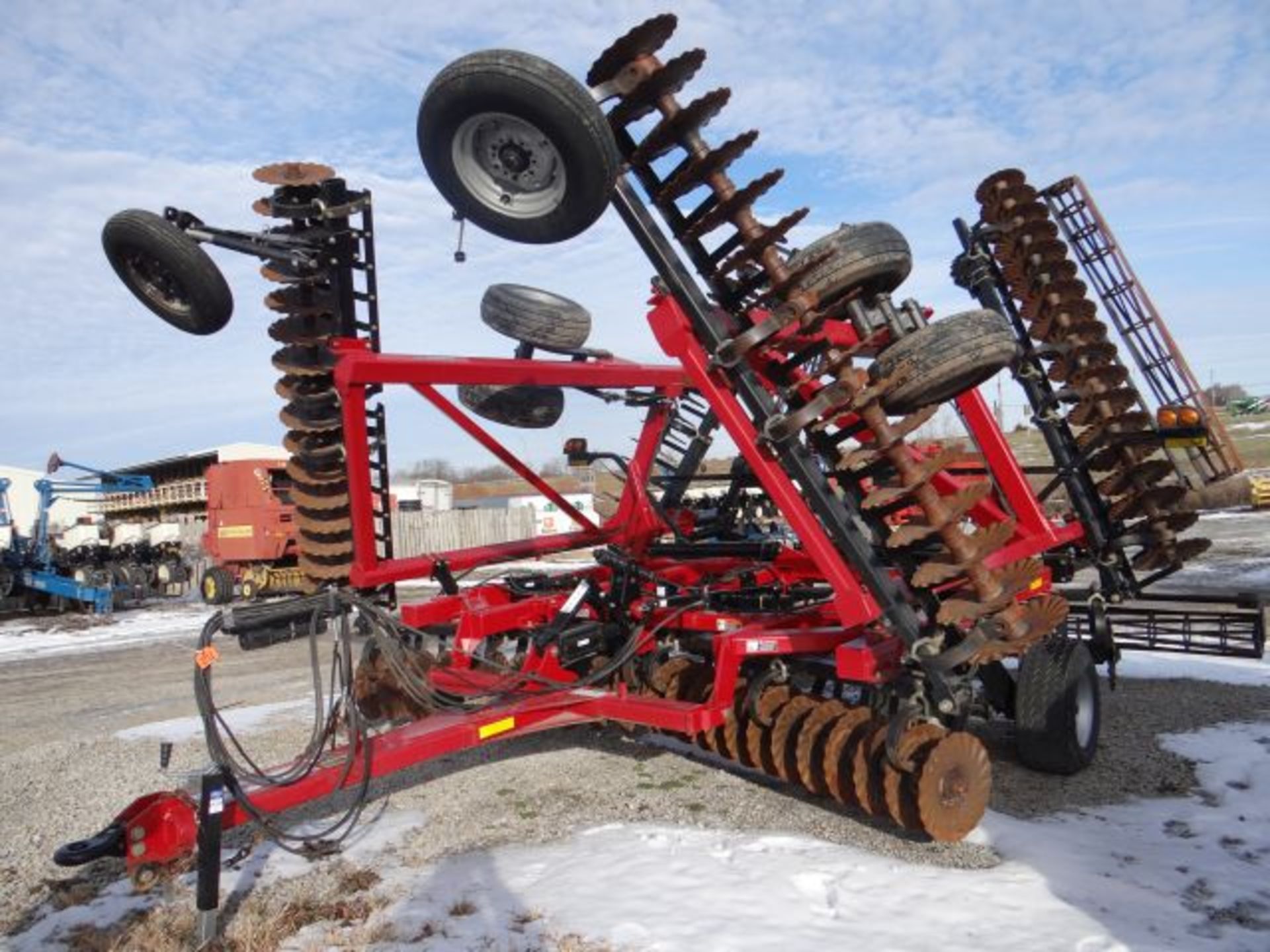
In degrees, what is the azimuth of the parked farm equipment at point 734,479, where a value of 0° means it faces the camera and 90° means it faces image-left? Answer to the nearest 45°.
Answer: approximately 45°

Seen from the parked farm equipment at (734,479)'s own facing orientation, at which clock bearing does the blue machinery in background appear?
The blue machinery in background is roughly at 3 o'clock from the parked farm equipment.

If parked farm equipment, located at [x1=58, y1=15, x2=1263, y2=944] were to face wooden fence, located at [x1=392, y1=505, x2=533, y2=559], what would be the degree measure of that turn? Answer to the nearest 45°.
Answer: approximately 135° to its right

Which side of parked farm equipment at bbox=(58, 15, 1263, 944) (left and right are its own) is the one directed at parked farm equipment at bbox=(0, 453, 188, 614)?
right
